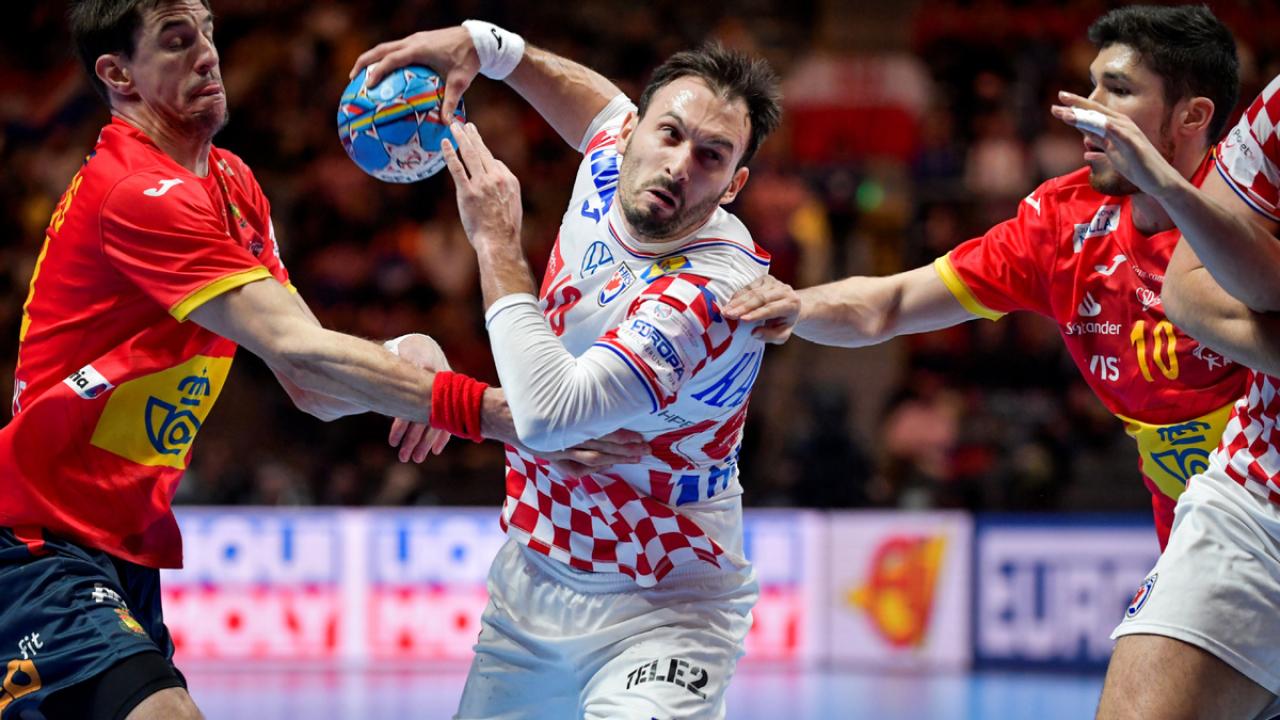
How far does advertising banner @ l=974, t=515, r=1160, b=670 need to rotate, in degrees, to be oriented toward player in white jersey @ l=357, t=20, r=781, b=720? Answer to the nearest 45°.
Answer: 0° — it already faces them

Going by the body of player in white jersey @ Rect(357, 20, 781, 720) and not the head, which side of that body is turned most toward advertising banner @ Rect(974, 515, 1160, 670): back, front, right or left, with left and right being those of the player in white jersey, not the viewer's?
back

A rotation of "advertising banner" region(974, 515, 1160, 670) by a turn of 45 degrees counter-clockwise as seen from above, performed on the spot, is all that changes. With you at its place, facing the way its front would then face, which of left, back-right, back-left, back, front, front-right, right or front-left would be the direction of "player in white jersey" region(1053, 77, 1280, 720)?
front-right

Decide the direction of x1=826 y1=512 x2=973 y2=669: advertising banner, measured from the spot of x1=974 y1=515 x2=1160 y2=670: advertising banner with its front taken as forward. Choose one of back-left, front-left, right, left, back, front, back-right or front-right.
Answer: right

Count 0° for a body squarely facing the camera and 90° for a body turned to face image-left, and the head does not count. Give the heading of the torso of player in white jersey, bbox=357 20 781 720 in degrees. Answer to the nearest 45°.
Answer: approximately 45°

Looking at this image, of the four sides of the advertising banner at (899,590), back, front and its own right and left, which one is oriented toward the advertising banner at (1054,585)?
left

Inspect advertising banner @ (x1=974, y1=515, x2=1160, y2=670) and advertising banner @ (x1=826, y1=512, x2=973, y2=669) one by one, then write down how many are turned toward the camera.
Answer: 2

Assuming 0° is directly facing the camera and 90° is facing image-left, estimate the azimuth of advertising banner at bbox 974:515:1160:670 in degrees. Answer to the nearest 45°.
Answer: approximately 0°

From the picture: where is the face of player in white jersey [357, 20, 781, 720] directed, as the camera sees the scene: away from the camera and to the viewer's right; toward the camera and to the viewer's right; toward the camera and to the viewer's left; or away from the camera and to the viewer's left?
toward the camera and to the viewer's left

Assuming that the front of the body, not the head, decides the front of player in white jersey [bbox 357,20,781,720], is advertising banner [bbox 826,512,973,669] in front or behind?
behind

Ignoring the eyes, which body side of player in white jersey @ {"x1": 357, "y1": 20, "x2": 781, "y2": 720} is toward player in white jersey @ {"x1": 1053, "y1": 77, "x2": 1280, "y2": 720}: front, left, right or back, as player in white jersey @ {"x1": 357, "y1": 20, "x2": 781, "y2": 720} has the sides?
left

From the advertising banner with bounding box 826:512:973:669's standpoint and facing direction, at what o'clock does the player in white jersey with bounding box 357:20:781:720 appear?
The player in white jersey is roughly at 12 o'clock from the advertising banner.
